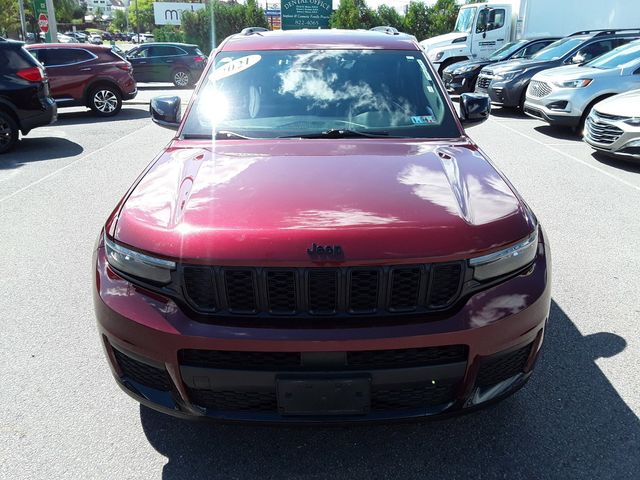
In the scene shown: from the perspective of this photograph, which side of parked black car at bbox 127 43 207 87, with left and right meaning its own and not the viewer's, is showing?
left

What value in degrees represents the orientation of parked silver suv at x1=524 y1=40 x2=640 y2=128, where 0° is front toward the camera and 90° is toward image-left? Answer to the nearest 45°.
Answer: approximately 45°

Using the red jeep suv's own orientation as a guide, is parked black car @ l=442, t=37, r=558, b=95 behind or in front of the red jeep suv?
behind

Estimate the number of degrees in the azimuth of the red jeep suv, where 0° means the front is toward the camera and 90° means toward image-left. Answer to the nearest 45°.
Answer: approximately 0°

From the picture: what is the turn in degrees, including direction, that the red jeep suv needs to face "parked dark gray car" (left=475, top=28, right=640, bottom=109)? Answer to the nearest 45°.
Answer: approximately 135° to its left
